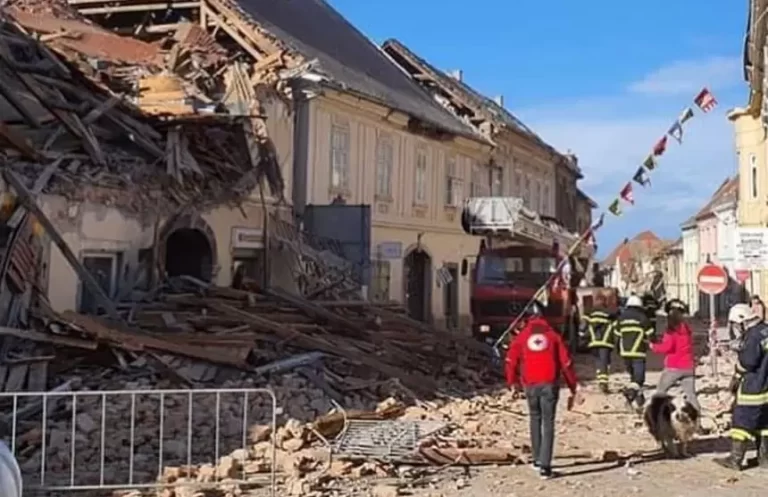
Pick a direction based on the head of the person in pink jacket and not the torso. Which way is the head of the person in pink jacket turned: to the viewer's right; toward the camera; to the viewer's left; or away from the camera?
away from the camera

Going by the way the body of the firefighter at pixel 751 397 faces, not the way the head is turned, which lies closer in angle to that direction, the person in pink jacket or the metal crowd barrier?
the metal crowd barrier

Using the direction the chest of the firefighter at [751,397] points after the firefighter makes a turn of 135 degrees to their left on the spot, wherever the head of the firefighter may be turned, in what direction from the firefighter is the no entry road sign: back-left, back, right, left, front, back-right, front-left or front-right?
back-left

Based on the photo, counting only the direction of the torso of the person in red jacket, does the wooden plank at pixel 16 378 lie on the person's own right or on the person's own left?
on the person's own left

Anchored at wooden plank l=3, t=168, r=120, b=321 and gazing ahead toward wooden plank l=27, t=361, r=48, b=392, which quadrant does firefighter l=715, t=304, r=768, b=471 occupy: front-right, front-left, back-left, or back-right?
front-left

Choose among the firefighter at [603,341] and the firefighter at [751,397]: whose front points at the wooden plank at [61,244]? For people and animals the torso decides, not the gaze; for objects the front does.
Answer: the firefighter at [751,397]

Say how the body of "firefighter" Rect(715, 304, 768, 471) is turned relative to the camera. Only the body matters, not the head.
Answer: to the viewer's left

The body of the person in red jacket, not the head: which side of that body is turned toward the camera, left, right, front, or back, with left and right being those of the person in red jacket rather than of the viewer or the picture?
back

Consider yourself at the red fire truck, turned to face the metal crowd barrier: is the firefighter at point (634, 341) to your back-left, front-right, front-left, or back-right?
front-left

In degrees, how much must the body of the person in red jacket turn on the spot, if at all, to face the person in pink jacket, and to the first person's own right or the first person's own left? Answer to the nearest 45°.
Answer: approximately 45° to the first person's own right
